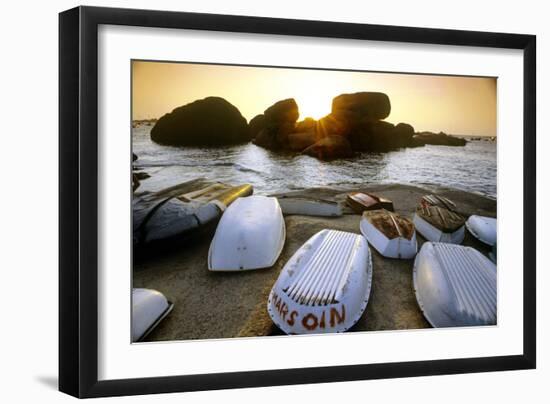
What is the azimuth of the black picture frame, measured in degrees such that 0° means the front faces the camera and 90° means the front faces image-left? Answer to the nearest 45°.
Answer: approximately 315°
